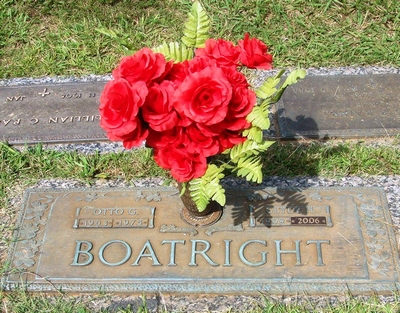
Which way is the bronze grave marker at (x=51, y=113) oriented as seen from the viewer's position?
away from the camera

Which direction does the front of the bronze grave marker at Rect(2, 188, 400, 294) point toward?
toward the camera

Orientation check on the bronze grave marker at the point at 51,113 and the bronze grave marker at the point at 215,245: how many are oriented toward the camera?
1
